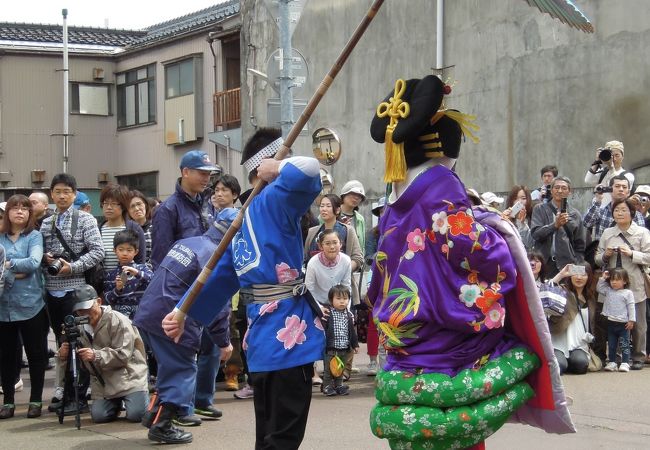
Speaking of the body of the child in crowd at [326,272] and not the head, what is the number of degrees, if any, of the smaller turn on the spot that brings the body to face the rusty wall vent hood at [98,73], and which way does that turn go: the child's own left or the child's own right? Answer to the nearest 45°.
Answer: approximately 180°

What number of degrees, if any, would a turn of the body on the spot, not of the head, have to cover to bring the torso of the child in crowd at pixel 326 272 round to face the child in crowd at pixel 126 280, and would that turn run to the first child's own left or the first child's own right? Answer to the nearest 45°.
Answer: approximately 90° to the first child's own right

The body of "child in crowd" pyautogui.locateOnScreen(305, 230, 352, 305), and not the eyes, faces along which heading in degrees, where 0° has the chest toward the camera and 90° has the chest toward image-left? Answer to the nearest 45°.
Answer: approximately 0°

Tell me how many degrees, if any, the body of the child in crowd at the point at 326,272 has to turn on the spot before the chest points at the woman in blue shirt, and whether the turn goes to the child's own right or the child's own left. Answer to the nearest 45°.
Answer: approximately 45° to the child's own right

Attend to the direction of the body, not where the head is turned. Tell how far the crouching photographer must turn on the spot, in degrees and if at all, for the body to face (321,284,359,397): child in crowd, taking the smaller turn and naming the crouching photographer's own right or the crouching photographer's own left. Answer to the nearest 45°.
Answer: approximately 135° to the crouching photographer's own left

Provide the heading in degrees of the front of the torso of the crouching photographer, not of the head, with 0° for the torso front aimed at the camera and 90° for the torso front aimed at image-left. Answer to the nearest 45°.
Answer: approximately 45°
